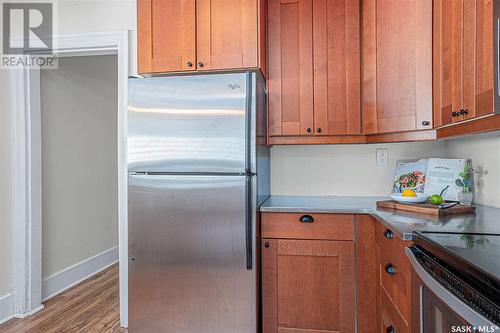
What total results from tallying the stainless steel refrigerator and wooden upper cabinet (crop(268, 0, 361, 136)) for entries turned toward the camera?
2

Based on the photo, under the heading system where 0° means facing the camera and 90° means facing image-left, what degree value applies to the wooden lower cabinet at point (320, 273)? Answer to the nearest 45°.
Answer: approximately 0°

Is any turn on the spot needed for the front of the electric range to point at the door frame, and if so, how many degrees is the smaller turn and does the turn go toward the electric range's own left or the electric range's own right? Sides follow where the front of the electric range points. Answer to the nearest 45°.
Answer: approximately 45° to the electric range's own right

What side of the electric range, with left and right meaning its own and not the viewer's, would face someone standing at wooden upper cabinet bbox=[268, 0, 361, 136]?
right

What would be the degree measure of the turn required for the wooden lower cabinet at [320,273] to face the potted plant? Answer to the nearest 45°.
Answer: approximately 90° to its left

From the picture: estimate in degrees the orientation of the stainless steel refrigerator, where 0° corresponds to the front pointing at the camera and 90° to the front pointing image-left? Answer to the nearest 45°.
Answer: approximately 0°
